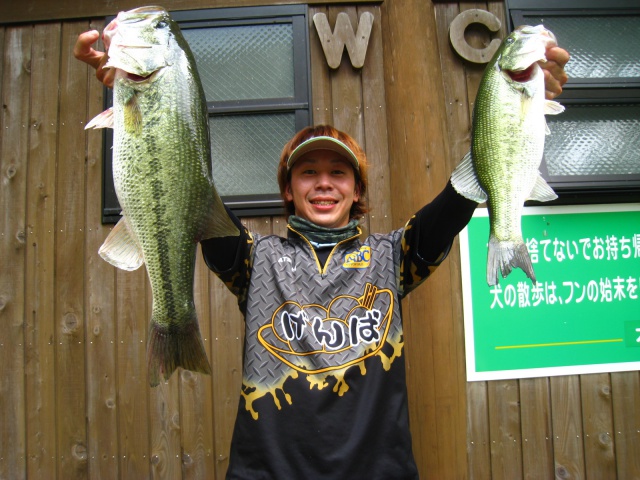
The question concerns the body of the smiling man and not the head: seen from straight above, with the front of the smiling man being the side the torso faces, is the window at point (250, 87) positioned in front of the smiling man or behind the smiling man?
behind

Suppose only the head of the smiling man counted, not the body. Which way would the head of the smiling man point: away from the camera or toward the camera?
toward the camera

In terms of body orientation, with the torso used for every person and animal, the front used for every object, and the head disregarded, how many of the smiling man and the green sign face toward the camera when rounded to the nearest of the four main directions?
2

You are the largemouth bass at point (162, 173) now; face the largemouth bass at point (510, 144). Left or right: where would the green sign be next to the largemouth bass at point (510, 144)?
left

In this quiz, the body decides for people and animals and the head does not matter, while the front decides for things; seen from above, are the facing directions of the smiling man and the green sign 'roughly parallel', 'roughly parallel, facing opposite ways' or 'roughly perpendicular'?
roughly parallel

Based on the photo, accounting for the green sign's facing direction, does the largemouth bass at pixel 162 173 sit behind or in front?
in front

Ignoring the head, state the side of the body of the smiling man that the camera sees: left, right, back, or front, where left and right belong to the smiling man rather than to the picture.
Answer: front

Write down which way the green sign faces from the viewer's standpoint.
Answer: facing the viewer
